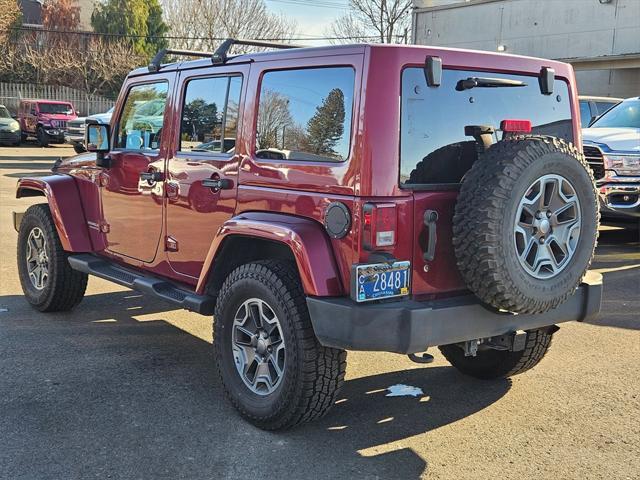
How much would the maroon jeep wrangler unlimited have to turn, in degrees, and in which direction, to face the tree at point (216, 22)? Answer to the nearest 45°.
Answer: approximately 45° to its right

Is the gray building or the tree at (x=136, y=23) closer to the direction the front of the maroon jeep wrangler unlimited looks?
the tree

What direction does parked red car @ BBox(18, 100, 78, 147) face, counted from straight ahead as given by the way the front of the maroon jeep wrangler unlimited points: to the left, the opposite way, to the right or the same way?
the opposite way

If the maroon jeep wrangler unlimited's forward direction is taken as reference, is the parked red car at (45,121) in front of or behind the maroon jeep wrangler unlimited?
in front

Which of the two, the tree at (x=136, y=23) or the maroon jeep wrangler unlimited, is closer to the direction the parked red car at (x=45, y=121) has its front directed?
the maroon jeep wrangler unlimited

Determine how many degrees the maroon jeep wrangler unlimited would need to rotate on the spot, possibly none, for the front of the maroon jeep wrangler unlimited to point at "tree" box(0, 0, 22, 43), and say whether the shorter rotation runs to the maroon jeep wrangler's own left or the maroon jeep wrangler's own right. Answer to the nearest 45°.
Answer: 0° — it already faces it

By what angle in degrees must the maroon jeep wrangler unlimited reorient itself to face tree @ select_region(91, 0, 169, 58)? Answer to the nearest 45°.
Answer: approximately 45° to its right

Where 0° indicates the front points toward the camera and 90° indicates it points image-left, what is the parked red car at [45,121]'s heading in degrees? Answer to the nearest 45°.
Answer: approximately 315°

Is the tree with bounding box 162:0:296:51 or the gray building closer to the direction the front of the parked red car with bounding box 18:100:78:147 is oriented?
the gray building

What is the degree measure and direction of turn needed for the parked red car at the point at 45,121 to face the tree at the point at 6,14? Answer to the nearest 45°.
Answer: approximately 135° to its left

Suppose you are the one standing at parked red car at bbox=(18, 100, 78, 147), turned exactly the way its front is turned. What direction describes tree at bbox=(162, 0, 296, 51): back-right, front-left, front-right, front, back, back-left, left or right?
left

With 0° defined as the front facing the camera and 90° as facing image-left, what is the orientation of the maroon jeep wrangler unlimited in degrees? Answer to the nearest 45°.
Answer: approximately 135°

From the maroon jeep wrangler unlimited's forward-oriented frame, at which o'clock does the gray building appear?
The gray building is roughly at 2 o'clock from the maroon jeep wrangler unlimited.
